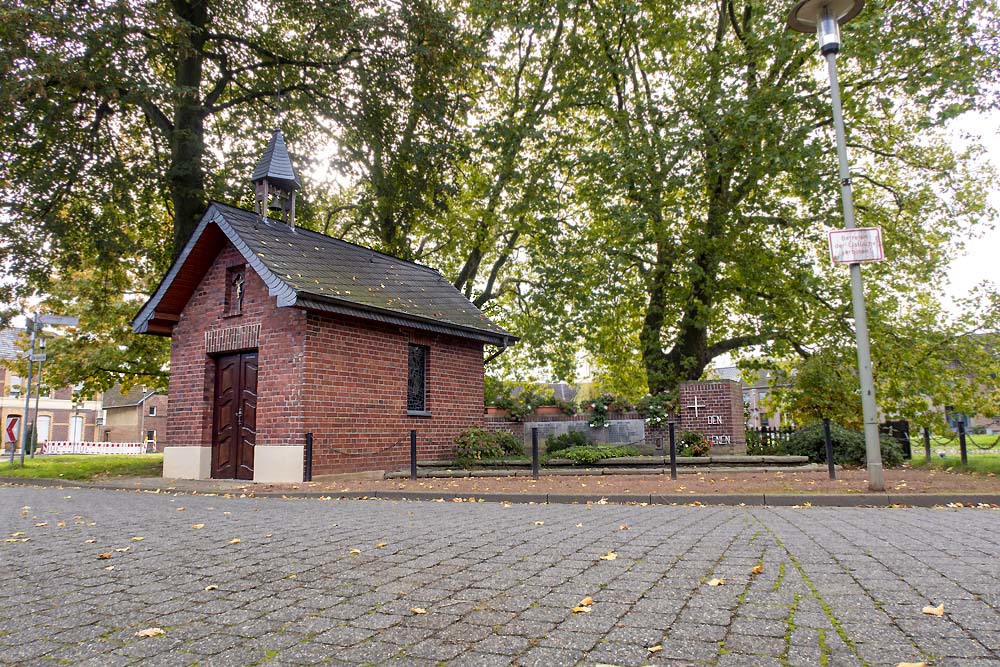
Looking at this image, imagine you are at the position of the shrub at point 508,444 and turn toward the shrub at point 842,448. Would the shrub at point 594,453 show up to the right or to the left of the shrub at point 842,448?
right

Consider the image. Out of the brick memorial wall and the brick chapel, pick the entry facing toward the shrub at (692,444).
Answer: the brick memorial wall

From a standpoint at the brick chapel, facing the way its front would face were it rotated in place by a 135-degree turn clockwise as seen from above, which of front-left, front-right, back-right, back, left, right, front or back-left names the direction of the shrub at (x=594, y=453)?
right

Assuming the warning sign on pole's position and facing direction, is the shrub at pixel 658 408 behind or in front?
behind

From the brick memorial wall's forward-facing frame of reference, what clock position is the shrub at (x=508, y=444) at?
The shrub is roughly at 3 o'clock from the brick memorial wall.

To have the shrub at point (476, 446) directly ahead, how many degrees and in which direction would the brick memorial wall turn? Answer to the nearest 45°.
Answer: approximately 90° to its right

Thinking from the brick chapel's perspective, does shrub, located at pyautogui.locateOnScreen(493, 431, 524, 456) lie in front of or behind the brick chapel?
behind

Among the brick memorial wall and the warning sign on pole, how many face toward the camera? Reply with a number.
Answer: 2

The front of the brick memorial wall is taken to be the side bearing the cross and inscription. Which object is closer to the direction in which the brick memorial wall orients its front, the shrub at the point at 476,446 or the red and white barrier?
the shrub

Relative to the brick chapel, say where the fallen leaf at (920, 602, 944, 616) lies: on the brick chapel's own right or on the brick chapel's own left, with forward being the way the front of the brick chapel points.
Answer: on the brick chapel's own left
